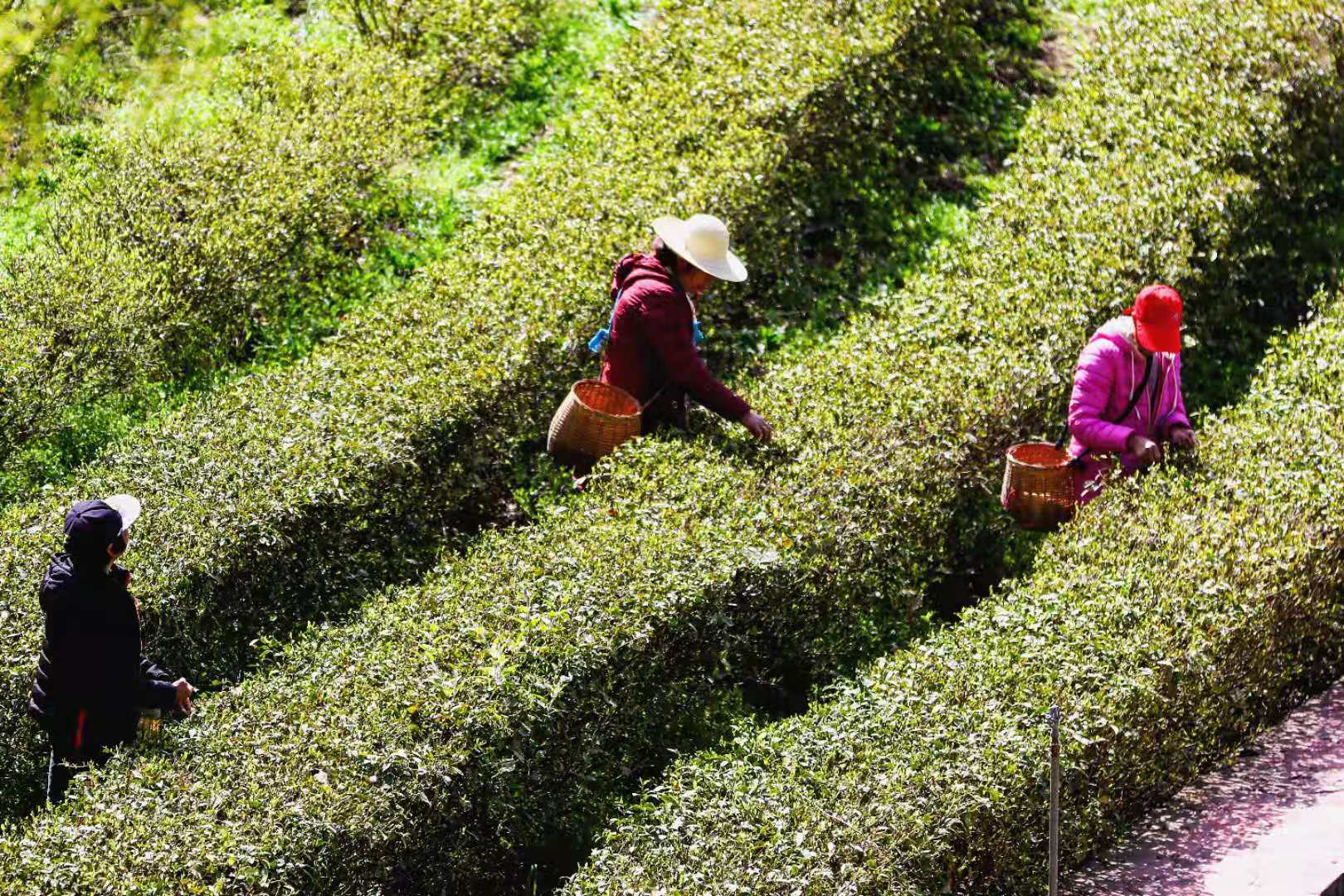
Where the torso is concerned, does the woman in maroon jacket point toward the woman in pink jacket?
yes

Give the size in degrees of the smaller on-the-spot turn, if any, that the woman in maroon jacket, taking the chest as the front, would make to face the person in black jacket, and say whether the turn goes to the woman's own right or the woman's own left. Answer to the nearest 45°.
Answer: approximately 135° to the woman's own right

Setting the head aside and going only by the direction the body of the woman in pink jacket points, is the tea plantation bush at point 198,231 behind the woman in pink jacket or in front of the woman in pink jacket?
behind

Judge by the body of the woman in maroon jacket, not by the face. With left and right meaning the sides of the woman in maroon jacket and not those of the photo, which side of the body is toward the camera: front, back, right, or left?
right

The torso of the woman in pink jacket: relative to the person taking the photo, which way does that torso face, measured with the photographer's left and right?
facing the viewer and to the right of the viewer

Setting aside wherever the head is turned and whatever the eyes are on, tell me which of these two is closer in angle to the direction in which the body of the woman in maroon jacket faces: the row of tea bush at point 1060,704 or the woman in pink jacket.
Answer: the woman in pink jacket

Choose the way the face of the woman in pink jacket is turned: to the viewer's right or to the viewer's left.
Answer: to the viewer's right

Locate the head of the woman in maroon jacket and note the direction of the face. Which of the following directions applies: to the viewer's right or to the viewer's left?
to the viewer's right

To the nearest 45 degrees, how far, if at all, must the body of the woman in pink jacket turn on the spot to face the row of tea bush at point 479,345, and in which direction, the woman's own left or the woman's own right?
approximately 135° to the woman's own right

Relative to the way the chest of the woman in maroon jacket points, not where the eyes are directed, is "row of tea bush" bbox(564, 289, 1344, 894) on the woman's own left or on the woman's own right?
on the woman's own right

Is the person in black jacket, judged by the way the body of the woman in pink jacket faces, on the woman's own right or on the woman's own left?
on the woman's own right

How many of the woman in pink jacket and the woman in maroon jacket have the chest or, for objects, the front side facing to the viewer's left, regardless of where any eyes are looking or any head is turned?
0
